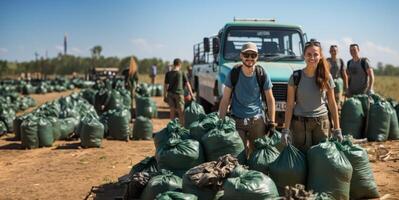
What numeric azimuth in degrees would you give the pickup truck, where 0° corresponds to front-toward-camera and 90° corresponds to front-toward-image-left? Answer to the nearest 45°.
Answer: approximately 315°

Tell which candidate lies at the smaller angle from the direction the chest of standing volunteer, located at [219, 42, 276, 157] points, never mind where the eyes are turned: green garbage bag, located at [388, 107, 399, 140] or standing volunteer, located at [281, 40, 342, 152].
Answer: the standing volunteer

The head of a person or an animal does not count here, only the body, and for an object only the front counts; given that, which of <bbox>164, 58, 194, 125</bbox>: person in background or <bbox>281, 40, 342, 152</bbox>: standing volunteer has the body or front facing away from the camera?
the person in background

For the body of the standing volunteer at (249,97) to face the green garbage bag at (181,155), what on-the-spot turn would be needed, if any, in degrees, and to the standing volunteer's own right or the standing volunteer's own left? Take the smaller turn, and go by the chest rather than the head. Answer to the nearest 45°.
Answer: approximately 45° to the standing volunteer's own right

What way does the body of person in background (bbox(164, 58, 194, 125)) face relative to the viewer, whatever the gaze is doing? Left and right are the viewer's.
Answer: facing away from the viewer

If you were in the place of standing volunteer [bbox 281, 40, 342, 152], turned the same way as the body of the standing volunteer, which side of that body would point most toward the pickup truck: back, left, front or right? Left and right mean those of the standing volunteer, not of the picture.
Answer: back

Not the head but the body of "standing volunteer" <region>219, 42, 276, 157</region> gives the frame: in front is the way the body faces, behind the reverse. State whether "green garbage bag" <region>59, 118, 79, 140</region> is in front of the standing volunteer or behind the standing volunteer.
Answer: behind
